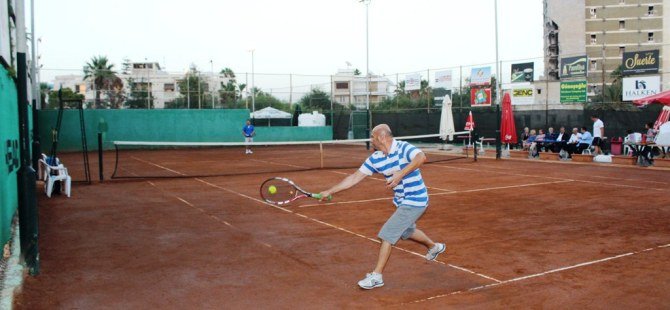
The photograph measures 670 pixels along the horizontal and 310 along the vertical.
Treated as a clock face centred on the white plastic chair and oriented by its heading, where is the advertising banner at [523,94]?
The advertising banner is roughly at 11 o'clock from the white plastic chair.

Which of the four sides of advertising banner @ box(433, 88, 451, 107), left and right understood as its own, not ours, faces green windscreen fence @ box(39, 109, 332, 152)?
right

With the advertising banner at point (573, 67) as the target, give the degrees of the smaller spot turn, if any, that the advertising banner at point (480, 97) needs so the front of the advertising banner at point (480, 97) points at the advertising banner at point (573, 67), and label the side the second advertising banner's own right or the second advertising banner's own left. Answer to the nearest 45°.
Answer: approximately 45° to the second advertising banner's own left

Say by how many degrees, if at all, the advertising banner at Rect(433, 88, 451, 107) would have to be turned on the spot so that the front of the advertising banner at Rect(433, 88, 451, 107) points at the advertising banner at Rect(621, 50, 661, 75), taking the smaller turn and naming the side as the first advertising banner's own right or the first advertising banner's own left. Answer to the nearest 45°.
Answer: approximately 45° to the first advertising banner's own left

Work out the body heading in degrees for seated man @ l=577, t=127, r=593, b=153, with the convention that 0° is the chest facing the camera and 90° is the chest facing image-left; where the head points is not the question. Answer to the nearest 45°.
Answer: approximately 45°

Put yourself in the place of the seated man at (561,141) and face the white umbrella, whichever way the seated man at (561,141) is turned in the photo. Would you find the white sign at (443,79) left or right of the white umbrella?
right

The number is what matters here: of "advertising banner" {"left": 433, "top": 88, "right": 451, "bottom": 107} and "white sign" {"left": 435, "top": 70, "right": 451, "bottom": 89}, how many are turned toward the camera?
2
